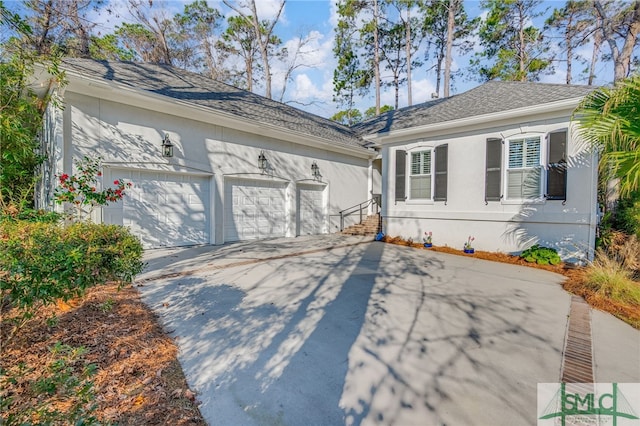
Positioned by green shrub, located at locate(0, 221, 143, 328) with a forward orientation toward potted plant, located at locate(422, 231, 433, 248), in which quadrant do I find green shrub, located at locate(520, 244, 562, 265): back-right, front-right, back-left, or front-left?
front-right

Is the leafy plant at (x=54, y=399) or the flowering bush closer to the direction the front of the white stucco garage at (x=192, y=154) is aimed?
the leafy plant

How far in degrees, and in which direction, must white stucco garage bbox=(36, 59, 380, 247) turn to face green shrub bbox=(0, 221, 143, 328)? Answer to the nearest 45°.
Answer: approximately 45° to its right

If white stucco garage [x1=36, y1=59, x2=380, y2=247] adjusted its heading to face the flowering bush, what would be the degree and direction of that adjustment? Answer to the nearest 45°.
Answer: approximately 90° to its right

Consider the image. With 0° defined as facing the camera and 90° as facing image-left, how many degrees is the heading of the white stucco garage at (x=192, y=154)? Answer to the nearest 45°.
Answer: approximately 315°

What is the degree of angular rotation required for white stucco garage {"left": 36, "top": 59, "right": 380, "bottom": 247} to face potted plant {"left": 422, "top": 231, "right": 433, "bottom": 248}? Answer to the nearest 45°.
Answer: approximately 45° to its left

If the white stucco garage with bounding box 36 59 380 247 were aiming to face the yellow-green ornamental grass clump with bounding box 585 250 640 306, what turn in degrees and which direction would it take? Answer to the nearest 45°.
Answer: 0° — it already faces it
